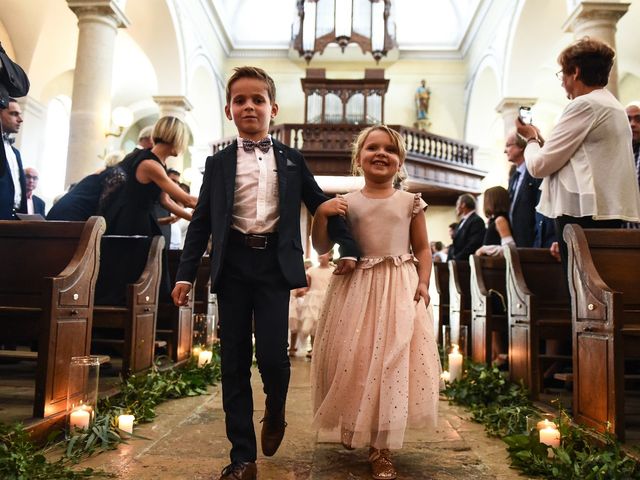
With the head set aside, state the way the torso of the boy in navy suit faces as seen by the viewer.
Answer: toward the camera

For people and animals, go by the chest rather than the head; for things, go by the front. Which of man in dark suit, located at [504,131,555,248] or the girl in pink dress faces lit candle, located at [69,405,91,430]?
the man in dark suit

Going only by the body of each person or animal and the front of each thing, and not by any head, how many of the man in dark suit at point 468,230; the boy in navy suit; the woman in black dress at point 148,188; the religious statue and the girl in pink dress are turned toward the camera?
3

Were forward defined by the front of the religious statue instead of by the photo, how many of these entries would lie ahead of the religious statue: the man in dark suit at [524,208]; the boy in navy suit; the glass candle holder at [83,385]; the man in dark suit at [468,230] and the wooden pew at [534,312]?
5

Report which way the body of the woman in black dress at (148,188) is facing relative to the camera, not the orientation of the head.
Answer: to the viewer's right

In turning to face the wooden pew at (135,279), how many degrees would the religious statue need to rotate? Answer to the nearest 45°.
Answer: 0° — it already faces it

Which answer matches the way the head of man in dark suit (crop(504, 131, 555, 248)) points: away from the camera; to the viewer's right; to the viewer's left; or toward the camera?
to the viewer's left

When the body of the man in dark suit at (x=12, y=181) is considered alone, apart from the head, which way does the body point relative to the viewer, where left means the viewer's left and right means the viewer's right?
facing the viewer and to the right of the viewer

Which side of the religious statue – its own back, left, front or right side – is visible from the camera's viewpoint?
front

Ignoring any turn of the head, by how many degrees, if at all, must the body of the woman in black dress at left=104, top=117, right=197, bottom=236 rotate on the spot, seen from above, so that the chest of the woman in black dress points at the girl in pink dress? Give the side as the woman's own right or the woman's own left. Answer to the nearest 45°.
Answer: approximately 45° to the woman's own right

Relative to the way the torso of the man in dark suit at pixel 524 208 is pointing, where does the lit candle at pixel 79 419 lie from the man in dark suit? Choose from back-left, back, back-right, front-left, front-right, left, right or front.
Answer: front

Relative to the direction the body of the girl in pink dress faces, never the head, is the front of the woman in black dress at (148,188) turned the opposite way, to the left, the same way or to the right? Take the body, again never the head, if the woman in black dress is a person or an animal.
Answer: to the left

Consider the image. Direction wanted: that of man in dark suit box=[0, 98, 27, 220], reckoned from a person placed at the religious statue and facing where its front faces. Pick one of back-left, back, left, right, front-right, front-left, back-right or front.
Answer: front

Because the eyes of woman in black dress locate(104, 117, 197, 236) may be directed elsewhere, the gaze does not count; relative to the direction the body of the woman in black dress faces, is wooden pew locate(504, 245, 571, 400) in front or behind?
in front
